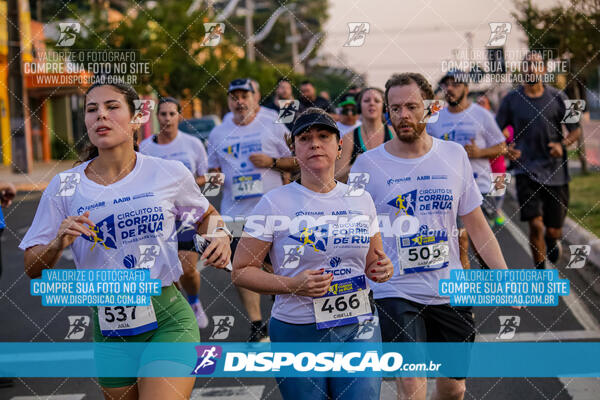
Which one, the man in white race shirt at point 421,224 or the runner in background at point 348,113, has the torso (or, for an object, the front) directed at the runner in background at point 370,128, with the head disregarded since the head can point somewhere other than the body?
the runner in background at point 348,113

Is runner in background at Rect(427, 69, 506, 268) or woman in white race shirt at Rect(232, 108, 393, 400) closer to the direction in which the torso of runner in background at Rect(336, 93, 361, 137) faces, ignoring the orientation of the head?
the woman in white race shirt

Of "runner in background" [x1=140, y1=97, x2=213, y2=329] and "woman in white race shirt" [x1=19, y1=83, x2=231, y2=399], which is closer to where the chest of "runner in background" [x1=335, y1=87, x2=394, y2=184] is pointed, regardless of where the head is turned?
the woman in white race shirt

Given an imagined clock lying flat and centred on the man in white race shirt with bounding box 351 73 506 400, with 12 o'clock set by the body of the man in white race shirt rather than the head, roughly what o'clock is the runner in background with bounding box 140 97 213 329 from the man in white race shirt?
The runner in background is roughly at 5 o'clock from the man in white race shirt.

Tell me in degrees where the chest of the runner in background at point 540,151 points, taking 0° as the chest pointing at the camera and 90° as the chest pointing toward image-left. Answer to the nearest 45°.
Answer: approximately 0°

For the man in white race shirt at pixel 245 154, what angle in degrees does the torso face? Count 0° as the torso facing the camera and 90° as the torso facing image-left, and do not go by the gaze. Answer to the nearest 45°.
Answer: approximately 0°

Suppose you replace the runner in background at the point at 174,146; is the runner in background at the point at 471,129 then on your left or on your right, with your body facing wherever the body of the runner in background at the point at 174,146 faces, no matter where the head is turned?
on your left

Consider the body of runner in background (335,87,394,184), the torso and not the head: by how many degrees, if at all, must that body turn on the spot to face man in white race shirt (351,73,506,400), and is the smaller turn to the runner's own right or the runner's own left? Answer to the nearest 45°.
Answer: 0° — they already face them

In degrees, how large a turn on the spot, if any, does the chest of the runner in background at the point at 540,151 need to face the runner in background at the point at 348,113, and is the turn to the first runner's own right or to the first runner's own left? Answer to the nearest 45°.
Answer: approximately 90° to the first runner's own right

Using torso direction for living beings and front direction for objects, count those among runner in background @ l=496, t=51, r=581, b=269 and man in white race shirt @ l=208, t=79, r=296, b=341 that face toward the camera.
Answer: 2
